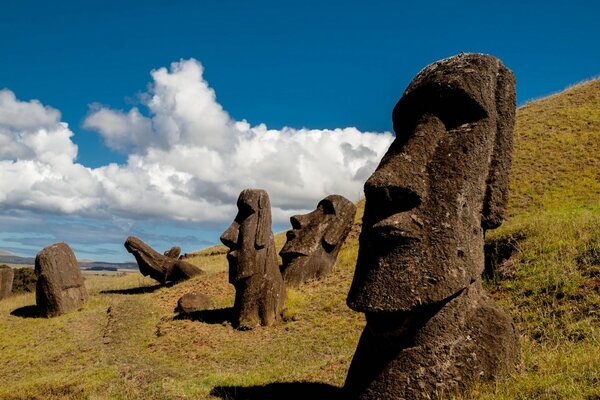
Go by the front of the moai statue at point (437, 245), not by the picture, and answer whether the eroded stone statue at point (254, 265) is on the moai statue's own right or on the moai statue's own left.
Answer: on the moai statue's own right

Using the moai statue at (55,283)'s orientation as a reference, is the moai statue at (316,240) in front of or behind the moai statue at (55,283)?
behind

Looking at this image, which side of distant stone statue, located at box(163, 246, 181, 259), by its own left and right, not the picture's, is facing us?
left

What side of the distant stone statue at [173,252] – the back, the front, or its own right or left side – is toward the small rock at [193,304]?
left

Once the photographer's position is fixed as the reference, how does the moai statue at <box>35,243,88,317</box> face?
facing away from the viewer and to the left of the viewer

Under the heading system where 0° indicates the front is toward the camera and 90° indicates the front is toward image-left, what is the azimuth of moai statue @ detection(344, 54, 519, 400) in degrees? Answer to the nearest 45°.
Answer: approximately 45°

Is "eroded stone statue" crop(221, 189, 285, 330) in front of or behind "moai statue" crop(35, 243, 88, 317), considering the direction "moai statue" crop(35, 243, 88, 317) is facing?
behind

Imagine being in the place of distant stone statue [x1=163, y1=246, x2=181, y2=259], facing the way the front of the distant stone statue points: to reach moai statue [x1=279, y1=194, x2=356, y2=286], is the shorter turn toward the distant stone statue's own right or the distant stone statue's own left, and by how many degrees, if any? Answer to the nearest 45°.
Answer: approximately 135° to the distant stone statue's own left

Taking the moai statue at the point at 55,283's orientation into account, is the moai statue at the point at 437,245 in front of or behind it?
behind

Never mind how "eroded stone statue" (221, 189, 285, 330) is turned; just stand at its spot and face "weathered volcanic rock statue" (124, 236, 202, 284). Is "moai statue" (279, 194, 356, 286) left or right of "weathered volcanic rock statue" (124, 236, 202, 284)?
right
